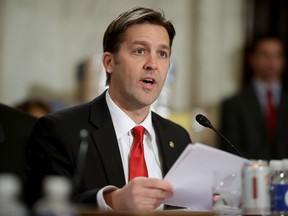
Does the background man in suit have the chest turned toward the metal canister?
yes

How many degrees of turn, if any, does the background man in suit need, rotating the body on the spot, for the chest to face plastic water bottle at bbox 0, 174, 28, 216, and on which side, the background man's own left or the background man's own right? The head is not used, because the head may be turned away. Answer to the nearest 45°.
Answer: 0° — they already face it

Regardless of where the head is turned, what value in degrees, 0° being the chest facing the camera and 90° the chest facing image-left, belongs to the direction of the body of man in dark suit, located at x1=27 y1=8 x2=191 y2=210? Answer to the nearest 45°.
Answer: approximately 315°

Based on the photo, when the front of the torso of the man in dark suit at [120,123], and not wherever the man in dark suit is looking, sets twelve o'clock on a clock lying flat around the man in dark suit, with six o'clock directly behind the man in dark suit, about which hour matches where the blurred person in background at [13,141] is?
The blurred person in background is roughly at 5 o'clock from the man in dark suit.

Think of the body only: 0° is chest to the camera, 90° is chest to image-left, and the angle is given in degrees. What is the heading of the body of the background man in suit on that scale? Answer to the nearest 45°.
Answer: approximately 0°

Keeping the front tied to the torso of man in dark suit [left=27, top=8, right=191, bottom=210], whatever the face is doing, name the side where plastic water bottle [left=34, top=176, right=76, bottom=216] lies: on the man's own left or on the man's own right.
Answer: on the man's own right

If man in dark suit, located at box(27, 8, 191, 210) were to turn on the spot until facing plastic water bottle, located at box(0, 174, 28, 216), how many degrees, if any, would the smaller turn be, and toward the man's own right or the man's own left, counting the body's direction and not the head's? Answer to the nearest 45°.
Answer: approximately 45° to the man's own right
